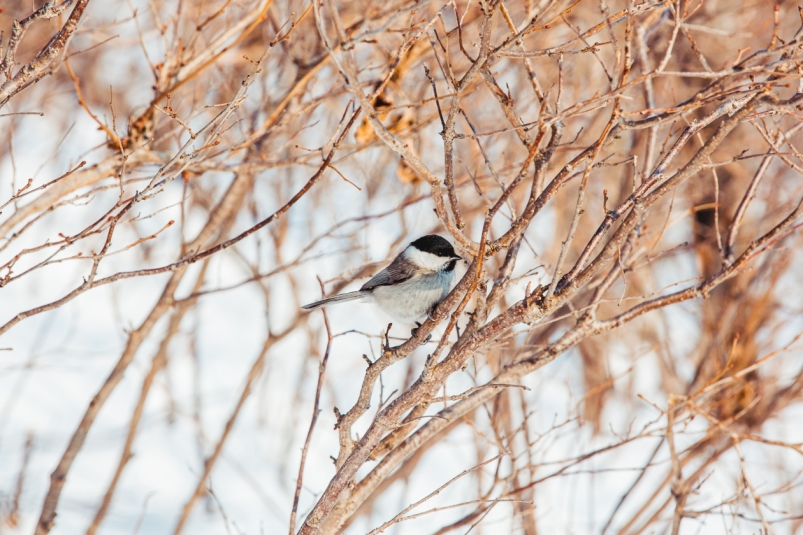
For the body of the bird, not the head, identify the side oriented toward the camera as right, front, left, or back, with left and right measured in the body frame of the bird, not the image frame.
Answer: right
